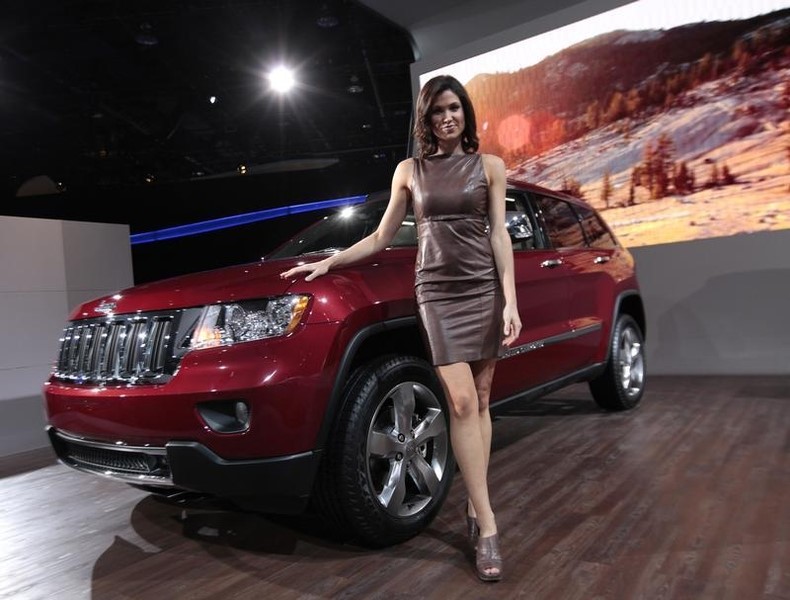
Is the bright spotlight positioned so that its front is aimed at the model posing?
yes

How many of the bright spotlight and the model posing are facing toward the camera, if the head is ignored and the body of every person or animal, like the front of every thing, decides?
2

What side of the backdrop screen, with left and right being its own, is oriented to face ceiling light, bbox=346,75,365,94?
right

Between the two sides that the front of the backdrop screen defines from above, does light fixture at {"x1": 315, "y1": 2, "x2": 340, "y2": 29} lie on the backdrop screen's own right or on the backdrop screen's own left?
on the backdrop screen's own right

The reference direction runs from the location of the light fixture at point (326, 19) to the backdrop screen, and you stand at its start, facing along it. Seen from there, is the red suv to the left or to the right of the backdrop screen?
right

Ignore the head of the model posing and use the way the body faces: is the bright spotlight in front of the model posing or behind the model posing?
behind

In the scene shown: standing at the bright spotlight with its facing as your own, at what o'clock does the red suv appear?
The red suv is roughly at 12 o'clock from the bright spotlight.

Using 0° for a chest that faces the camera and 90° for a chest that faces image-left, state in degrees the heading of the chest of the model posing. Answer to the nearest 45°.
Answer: approximately 0°

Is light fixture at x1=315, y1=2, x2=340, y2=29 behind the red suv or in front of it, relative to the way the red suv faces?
behind
